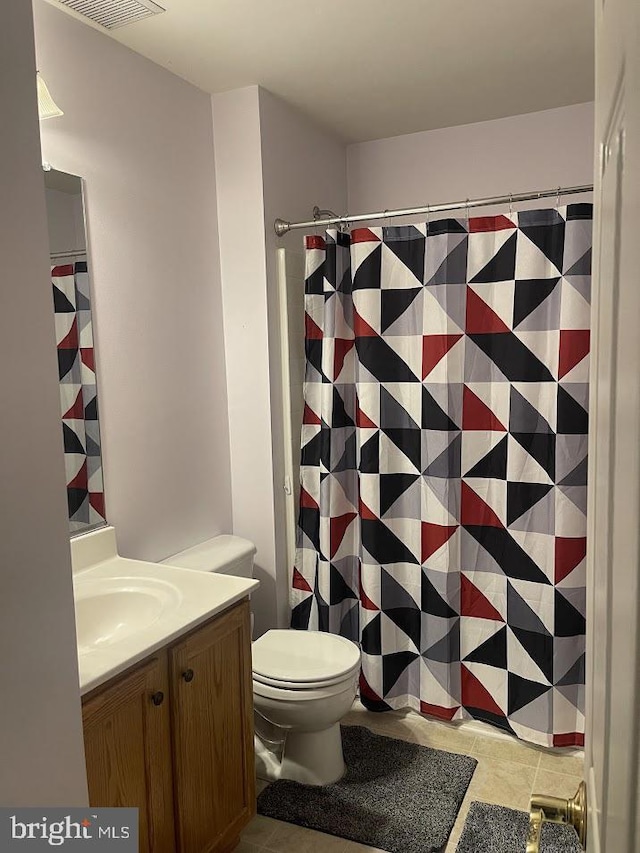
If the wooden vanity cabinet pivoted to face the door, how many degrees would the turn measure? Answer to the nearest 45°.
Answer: approximately 45° to its right

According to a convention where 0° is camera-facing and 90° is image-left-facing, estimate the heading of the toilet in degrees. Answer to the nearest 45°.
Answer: approximately 315°

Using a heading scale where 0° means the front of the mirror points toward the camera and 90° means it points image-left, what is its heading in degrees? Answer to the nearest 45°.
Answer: approximately 315°

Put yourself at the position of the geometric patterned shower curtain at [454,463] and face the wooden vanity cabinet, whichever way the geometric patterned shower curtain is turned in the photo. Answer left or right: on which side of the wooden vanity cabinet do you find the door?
left

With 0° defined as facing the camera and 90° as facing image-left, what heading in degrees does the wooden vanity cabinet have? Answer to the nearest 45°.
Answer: approximately 315°
